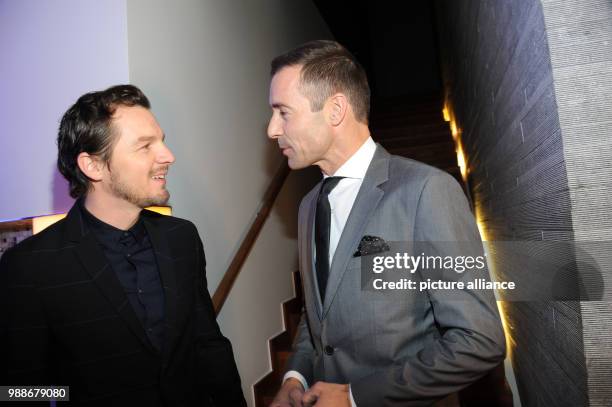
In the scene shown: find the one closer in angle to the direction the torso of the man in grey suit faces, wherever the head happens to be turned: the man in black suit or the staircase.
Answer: the man in black suit

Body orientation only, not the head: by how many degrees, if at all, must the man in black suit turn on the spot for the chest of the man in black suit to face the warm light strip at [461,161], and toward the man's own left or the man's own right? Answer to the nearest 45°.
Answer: approximately 45° to the man's own left

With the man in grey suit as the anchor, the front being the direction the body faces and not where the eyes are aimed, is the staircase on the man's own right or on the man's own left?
on the man's own right

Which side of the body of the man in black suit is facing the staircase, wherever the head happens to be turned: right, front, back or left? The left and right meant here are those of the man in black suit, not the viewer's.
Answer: left

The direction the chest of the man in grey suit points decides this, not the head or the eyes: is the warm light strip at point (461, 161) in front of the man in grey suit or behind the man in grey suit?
behind

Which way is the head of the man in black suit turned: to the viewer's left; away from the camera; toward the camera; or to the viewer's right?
to the viewer's right

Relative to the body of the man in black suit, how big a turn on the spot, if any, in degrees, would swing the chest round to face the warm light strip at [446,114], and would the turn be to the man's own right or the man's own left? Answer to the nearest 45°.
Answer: approximately 90° to the man's own left

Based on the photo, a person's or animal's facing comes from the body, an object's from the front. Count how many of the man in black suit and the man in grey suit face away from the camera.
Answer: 0

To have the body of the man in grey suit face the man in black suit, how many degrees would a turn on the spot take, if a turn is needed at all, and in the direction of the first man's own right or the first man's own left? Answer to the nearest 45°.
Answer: approximately 45° to the first man's own right

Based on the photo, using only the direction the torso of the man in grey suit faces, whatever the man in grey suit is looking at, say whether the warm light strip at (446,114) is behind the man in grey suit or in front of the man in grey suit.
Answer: behind

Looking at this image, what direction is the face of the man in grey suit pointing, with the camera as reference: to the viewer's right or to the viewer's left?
to the viewer's left

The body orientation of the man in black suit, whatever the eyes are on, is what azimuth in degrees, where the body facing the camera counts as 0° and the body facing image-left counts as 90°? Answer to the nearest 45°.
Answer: approximately 315°
